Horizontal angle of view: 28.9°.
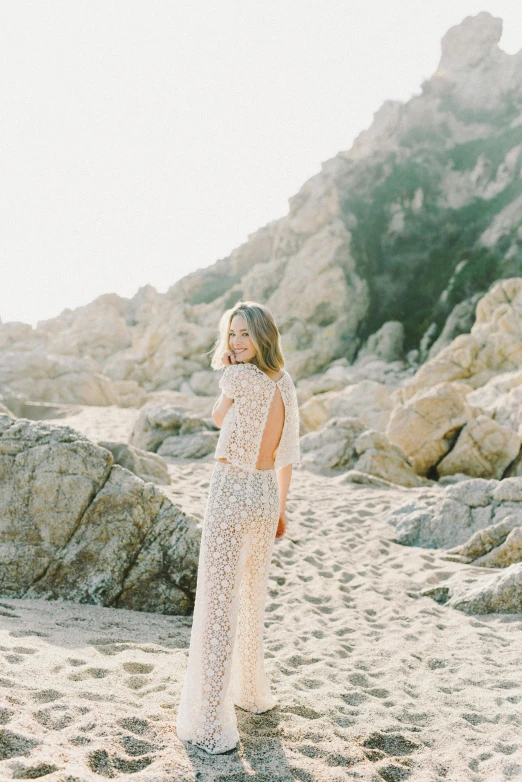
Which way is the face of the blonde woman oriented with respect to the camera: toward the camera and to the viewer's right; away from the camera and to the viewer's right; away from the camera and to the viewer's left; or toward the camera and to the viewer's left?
toward the camera and to the viewer's left

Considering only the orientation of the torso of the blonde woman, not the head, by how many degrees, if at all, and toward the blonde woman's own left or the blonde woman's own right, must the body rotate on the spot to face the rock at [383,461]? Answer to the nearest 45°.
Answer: approximately 45° to the blonde woman's own right

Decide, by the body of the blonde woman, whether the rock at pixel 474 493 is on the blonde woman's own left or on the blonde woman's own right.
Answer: on the blonde woman's own right

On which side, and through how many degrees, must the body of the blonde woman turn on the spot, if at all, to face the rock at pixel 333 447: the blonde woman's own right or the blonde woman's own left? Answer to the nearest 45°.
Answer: approximately 45° to the blonde woman's own right

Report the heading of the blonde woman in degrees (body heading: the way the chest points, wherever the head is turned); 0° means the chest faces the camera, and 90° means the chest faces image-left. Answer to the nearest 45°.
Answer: approximately 135°

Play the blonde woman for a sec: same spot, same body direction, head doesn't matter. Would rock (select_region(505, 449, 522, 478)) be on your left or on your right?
on your right

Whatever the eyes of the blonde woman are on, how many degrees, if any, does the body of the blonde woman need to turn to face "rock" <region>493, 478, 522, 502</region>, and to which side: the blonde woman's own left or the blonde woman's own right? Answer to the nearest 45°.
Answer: approximately 90° to the blonde woman's own right

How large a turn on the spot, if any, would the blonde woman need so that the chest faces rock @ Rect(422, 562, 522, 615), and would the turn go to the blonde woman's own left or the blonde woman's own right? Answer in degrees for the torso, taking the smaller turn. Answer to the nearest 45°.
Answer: approximately 90° to the blonde woman's own right

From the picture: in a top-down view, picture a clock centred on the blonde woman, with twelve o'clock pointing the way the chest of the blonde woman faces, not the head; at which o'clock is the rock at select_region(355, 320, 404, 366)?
The rock is roughly at 2 o'clock from the blonde woman.

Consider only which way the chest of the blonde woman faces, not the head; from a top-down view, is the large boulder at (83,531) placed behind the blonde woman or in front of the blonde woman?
in front

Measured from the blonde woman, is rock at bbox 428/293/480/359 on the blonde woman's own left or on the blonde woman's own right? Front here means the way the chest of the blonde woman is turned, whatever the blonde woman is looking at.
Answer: on the blonde woman's own right

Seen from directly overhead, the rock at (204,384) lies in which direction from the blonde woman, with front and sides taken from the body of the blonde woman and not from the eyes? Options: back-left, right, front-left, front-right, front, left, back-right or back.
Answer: front-right
